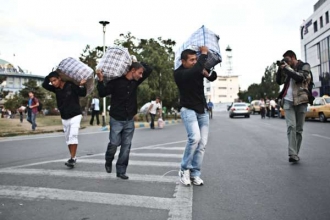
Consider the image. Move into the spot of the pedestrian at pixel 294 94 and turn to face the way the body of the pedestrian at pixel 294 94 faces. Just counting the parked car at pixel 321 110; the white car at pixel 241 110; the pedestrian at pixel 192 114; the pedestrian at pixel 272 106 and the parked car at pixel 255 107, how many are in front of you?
1

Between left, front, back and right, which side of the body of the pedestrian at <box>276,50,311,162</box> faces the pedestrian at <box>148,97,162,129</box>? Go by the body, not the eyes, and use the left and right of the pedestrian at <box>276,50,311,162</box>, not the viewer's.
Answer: right

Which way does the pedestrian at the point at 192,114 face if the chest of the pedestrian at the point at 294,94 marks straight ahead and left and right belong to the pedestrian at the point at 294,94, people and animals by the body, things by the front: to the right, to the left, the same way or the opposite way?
to the left

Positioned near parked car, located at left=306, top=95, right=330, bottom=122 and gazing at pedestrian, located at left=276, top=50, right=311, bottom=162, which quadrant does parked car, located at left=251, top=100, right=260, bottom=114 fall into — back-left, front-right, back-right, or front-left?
back-right

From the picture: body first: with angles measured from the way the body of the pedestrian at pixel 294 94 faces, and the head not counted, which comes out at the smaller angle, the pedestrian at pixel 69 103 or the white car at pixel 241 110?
the pedestrian

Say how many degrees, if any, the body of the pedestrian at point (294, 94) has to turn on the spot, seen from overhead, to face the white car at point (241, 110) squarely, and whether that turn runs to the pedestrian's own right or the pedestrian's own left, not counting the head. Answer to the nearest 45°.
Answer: approximately 135° to the pedestrian's own right

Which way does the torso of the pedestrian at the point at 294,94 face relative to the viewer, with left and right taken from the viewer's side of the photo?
facing the viewer and to the left of the viewer

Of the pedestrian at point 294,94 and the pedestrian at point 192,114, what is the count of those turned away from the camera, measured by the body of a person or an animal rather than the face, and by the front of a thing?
0

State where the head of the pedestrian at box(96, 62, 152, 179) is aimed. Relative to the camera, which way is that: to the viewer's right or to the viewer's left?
to the viewer's right

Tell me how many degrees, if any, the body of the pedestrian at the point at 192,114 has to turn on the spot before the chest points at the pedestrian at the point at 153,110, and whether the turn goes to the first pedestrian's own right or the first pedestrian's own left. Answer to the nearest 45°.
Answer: approximately 135° to the first pedestrian's own left

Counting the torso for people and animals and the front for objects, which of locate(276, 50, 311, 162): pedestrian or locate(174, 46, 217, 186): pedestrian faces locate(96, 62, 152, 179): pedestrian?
locate(276, 50, 311, 162): pedestrian

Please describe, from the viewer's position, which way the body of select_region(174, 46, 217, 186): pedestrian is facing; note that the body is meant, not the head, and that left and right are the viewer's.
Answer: facing the viewer and to the right of the viewer

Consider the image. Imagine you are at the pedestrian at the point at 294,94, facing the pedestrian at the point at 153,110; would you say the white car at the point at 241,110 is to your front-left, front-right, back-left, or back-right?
front-right

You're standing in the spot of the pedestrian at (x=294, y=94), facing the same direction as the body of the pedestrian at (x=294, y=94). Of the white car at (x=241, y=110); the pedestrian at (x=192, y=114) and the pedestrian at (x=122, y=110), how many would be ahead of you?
2

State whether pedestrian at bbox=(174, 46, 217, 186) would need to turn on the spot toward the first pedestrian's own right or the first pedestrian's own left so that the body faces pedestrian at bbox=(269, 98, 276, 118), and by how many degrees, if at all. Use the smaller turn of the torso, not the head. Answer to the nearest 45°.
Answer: approximately 135° to the first pedestrian's own left

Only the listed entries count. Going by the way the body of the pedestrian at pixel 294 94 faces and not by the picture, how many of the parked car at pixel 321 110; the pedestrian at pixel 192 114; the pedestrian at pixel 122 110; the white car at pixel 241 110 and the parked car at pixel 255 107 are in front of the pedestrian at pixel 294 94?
2

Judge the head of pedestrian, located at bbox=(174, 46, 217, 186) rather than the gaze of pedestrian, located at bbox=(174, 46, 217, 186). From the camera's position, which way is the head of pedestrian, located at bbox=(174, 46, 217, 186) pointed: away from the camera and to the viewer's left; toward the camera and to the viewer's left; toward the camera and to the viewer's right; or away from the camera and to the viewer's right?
toward the camera and to the viewer's right

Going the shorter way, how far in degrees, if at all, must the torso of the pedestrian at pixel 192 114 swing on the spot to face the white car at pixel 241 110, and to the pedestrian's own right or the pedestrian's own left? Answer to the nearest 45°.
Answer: approximately 135° to the pedestrian's own left

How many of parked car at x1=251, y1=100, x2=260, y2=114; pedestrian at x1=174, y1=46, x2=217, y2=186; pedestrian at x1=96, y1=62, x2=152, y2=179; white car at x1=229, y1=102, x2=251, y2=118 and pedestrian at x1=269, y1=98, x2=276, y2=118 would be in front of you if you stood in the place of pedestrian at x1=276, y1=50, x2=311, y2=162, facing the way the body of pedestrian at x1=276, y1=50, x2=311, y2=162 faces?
2

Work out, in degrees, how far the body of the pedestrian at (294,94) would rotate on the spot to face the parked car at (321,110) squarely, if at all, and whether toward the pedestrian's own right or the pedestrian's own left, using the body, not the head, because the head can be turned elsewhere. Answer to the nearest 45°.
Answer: approximately 135° to the pedestrian's own right

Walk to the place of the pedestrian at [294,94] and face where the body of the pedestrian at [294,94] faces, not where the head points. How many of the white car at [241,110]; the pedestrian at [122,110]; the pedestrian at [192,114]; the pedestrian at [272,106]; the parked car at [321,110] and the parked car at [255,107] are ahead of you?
2
